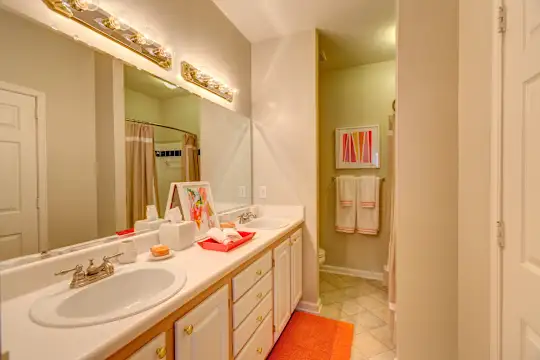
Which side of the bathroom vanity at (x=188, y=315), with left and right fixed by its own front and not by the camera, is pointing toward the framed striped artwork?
left

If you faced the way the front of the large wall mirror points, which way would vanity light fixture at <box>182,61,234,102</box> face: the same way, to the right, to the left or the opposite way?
the same way

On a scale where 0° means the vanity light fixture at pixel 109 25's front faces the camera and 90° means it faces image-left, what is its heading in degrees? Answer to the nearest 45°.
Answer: approximately 315°

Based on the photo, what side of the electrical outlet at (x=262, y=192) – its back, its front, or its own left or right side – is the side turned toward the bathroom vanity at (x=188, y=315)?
front

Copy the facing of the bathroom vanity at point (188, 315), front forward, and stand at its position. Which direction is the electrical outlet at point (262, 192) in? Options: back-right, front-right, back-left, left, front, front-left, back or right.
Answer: left

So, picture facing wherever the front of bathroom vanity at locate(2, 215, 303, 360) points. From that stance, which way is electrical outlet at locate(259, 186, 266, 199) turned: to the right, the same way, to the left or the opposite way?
to the right

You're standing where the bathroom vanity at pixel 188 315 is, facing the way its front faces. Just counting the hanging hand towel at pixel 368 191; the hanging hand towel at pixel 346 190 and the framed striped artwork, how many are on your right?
0

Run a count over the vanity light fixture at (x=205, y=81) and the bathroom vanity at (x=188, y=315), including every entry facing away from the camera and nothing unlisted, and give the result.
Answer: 0

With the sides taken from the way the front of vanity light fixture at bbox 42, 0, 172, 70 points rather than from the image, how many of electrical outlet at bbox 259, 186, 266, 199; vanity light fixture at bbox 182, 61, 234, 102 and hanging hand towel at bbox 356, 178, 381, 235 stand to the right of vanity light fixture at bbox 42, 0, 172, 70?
0

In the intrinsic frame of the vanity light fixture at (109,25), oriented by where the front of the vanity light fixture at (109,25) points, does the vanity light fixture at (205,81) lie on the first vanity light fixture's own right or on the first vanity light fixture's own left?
on the first vanity light fixture's own left

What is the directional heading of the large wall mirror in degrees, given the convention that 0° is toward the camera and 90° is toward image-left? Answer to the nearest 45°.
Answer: approximately 315°

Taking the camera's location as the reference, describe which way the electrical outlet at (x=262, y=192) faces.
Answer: facing the viewer

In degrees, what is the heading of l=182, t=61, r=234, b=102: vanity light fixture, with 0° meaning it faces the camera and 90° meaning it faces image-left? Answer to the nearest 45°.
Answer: approximately 315°

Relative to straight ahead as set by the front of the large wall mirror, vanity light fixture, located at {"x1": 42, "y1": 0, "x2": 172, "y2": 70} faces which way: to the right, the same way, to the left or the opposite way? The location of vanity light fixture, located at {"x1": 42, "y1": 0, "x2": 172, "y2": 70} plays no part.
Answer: the same way

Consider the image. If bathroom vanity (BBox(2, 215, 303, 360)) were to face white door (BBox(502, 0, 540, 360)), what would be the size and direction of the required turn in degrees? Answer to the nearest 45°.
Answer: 0° — it already faces it
